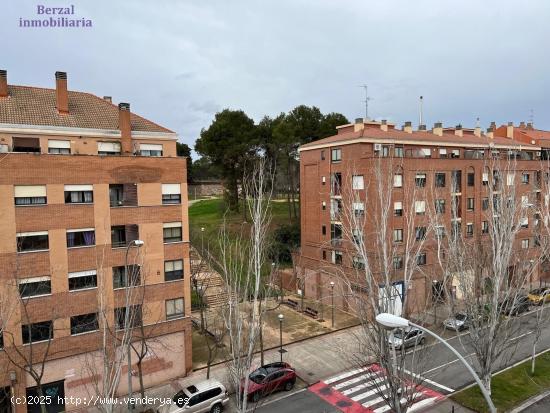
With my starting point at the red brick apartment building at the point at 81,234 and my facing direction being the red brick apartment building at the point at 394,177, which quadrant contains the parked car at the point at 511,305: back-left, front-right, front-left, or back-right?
front-right

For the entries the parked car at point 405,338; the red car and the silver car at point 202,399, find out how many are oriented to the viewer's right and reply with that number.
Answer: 0

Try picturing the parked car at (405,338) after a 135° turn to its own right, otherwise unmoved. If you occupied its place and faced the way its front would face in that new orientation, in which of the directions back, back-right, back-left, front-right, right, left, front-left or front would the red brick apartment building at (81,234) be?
left

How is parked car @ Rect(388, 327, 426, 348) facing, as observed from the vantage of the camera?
facing the viewer and to the left of the viewer

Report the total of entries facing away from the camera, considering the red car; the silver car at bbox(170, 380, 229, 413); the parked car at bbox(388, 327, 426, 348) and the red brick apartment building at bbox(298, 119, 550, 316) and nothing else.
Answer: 0

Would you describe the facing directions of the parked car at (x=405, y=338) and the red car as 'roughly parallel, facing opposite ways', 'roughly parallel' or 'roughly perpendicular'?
roughly parallel

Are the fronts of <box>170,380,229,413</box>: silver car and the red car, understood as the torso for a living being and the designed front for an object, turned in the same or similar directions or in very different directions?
same or similar directions

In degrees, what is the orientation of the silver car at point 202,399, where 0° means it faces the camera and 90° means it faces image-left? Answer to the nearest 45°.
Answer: approximately 45°

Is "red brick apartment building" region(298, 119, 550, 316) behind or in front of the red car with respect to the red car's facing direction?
behind
